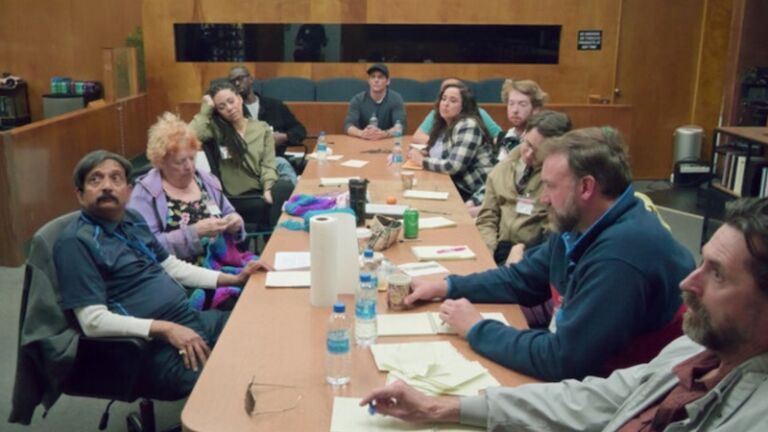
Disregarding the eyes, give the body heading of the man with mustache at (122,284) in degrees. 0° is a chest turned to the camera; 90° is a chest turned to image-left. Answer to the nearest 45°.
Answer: approximately 315°

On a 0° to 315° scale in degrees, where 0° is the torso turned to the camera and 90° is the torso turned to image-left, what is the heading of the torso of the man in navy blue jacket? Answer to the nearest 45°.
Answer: approximately 90°

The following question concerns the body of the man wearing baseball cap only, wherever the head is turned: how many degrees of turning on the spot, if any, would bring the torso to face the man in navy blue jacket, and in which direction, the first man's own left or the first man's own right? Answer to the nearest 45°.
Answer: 0° — they already face them

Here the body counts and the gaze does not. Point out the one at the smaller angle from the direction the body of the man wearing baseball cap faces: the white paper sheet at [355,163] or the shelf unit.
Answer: the white paper sheet

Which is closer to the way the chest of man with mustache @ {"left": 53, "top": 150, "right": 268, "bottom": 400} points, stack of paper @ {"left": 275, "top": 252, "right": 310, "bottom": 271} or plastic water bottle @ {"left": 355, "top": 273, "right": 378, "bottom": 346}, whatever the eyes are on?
the plastic water bottle

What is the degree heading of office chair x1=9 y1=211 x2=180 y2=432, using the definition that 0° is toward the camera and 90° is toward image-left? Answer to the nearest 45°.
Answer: approximately 270°

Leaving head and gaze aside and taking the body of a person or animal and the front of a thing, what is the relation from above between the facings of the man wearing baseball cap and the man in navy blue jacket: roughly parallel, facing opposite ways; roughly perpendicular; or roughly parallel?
roughly perpendicular

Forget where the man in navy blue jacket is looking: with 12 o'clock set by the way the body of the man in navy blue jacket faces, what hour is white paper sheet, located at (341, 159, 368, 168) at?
The white paper sheet is roughly at 2 o'clock from the man in navy blue jacket.

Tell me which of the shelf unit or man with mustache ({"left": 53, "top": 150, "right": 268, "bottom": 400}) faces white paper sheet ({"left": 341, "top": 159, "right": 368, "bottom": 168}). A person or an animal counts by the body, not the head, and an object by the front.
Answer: the shelf unit
